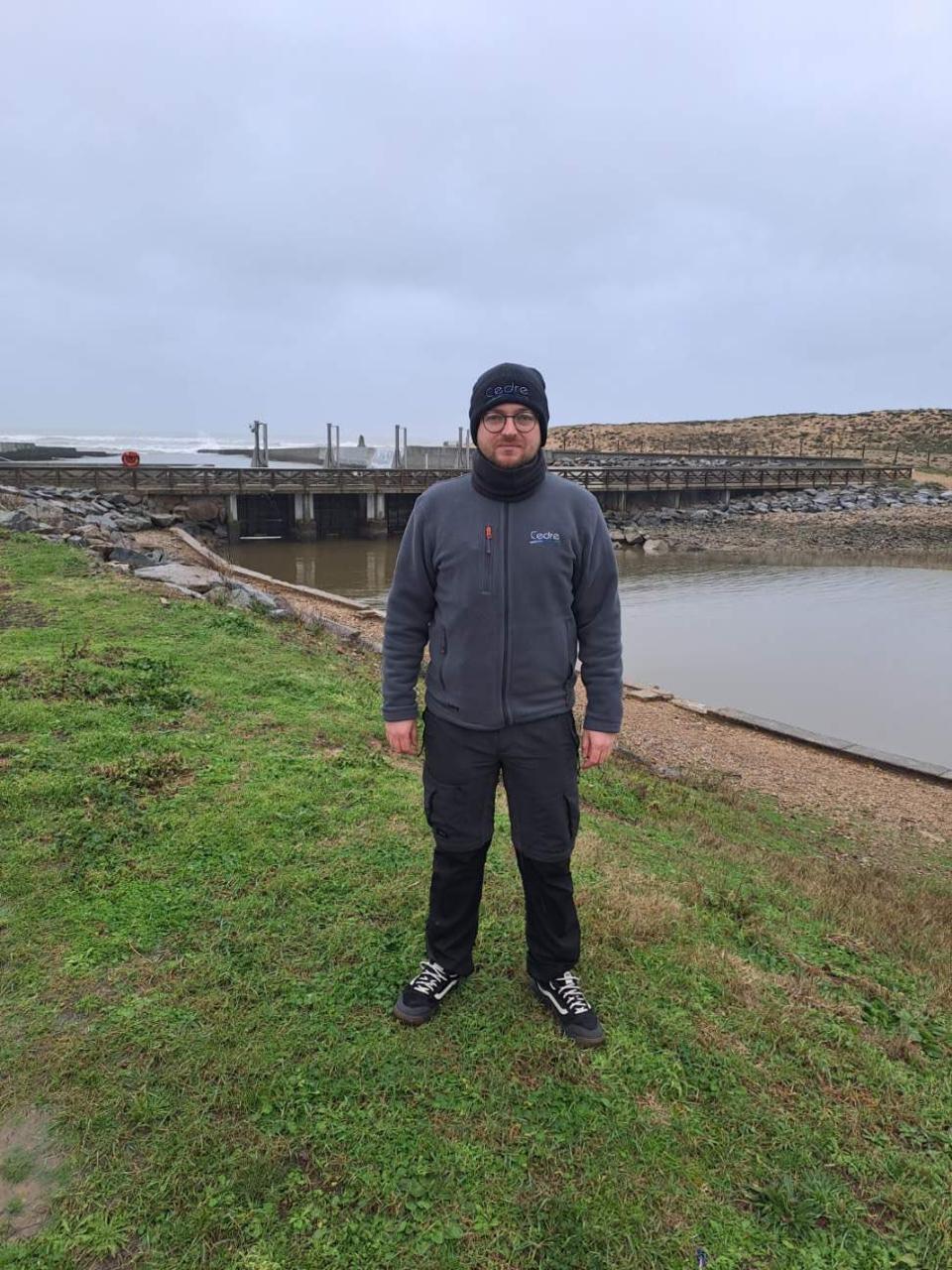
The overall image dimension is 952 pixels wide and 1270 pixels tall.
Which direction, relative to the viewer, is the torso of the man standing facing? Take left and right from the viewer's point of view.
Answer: facing the viewer

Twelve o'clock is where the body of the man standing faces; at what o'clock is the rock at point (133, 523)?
The rock is roughly at 5 o'clock from the man standing.

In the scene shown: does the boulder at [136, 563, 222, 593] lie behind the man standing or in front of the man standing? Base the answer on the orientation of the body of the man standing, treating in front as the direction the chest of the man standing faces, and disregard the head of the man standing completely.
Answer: behind

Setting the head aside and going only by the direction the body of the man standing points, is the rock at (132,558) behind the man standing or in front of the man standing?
behind

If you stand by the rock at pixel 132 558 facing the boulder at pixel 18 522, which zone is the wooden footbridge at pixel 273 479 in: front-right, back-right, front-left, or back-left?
front-right

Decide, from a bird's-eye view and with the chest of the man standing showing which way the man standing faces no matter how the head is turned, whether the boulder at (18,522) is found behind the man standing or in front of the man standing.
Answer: behind

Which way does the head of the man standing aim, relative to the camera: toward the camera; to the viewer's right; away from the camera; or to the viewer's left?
toward the camera
